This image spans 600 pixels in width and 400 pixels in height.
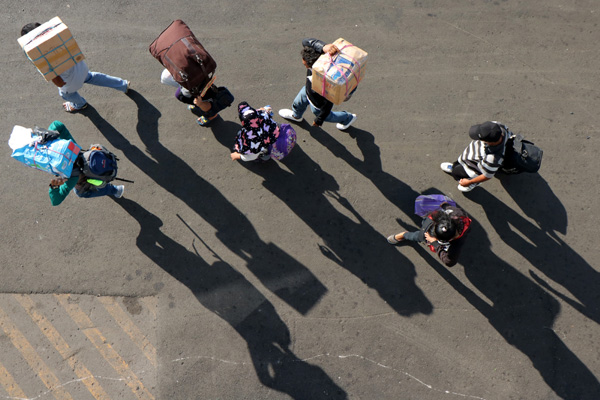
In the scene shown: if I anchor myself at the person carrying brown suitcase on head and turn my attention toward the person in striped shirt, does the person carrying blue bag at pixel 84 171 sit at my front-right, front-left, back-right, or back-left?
back-right

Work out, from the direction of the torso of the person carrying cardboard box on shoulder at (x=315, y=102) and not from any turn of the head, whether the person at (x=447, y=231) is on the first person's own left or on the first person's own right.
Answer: on the first person's own left

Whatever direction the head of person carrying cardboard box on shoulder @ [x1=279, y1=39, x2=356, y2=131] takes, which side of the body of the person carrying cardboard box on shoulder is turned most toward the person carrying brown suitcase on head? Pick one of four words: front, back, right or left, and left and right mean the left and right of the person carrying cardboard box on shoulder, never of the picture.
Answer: front

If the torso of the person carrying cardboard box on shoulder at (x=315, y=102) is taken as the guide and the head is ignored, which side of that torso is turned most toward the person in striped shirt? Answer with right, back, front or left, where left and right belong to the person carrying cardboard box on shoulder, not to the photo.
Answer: back

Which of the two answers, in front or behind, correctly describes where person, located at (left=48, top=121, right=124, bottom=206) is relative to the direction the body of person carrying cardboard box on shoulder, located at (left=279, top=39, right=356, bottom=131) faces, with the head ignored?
in front

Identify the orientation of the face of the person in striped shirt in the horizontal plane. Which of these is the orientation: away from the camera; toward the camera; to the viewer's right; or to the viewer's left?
to the viewer's left

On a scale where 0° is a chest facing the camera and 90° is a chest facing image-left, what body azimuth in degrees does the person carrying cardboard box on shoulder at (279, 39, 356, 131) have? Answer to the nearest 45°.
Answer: approximately 90°

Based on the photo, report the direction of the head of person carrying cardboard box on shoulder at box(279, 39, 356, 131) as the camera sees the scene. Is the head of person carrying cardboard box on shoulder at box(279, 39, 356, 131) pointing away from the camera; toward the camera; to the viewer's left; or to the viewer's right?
to the viewer's left

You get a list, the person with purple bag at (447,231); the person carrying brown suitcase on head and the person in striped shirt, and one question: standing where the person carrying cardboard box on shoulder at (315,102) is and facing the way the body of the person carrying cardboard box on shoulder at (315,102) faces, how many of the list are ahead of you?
1

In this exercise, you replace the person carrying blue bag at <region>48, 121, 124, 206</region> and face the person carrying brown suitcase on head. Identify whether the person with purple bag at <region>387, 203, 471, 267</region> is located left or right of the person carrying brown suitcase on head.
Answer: right
